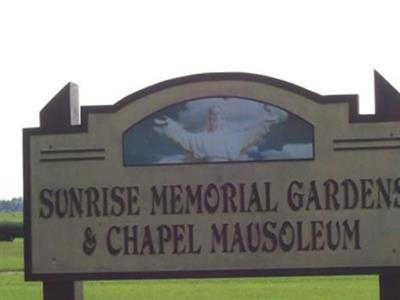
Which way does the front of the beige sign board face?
toward the camera
